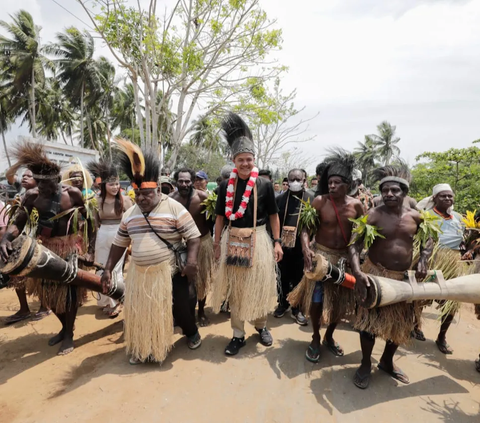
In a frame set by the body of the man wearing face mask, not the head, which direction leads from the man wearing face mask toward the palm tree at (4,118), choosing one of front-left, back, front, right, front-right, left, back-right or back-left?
back-right

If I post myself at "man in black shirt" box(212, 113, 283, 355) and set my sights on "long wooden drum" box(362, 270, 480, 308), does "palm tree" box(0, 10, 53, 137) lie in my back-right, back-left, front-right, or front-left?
back-left

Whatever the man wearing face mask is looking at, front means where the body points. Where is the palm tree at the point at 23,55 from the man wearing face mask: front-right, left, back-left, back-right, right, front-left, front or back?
back-right

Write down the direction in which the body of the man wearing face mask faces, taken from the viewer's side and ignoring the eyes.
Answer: toward the camera

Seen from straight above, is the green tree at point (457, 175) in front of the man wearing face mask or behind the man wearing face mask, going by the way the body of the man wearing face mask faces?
behind

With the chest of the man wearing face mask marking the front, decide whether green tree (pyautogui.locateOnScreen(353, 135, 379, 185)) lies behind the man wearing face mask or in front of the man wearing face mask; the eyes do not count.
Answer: behind

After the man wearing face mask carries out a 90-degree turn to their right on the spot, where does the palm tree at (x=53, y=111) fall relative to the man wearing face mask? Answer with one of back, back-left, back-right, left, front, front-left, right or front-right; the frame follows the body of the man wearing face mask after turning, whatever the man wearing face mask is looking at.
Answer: front-right

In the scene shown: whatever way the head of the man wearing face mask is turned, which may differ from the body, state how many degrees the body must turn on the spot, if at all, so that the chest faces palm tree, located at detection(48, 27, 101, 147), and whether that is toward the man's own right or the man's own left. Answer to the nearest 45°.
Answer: approximately 135° to the man's own right

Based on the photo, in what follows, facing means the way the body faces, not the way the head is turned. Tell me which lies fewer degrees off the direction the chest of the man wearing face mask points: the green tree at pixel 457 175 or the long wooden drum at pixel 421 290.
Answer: the long wooden drum
